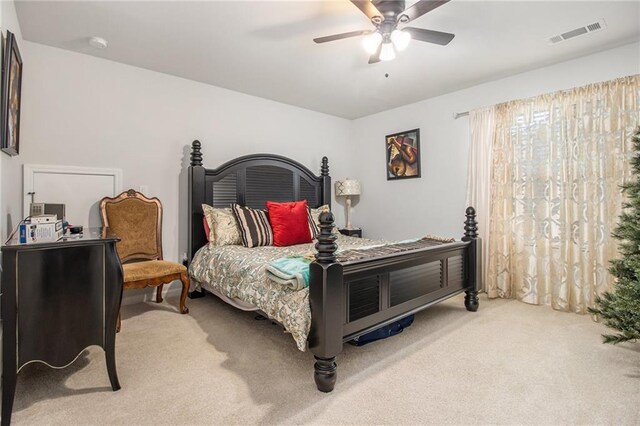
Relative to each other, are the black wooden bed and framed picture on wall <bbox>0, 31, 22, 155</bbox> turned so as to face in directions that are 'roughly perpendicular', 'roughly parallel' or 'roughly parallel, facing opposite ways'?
roughly perpendicular

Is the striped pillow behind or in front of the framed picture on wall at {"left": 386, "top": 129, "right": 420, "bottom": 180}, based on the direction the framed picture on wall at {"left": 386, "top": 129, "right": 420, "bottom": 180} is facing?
in front

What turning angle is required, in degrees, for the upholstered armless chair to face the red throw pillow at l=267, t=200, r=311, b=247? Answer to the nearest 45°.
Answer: approximately 45° to its left

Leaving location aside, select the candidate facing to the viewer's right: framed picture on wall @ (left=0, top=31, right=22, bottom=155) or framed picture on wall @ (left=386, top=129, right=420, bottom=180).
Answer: framed picture on wall @ (left=0, top=31, right=22, bottom=155)

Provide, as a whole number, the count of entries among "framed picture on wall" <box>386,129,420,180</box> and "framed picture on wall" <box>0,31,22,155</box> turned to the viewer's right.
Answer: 1

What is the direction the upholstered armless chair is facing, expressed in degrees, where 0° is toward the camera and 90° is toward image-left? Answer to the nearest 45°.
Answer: approximately 315°

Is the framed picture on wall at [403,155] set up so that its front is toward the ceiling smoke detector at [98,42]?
yes

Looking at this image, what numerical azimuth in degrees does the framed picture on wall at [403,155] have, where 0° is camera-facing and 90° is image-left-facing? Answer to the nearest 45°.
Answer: approximately 45°

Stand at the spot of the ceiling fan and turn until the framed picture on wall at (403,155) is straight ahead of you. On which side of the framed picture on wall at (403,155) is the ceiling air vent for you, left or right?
right

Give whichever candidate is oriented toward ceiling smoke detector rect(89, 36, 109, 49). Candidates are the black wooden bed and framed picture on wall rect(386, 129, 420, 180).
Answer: the framed picture on wall

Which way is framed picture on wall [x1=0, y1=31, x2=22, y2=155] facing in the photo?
to the viewer's right

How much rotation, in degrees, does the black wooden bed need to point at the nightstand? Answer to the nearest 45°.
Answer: approximately 135° to its left

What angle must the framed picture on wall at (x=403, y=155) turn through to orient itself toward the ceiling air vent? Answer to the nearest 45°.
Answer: approximately 90° to its left

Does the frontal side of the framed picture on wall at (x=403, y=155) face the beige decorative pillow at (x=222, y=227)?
yes
